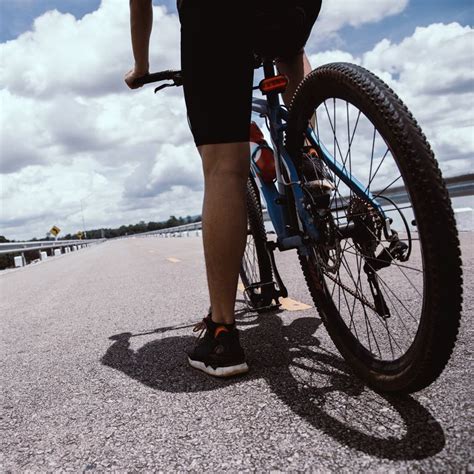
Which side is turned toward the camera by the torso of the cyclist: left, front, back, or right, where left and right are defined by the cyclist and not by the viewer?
back

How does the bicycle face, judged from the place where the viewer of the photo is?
facing away from the viewer and to the left of the viewer
